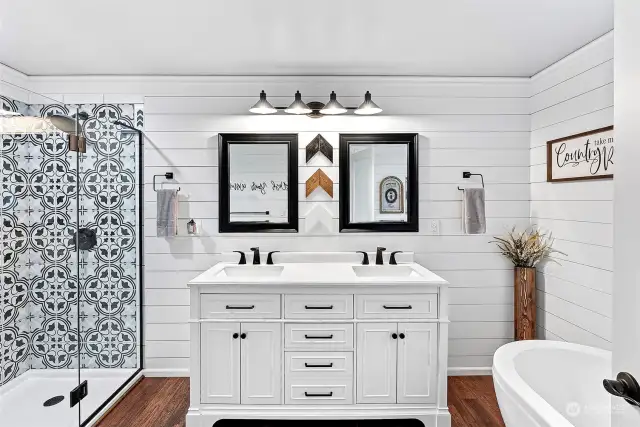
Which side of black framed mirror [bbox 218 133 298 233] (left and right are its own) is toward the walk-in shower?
right

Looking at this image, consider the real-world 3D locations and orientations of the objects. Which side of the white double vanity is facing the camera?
front

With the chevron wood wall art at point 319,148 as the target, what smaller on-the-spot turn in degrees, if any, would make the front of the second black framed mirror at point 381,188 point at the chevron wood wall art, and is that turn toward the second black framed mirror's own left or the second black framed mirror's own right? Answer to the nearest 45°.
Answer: approximately 90° to the second black framed mirror's own right

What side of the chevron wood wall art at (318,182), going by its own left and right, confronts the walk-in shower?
right

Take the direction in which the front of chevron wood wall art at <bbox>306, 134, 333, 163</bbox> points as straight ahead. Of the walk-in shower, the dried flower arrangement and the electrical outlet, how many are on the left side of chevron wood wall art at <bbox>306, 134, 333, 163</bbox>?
2

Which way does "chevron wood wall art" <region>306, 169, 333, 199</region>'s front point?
toward the camera

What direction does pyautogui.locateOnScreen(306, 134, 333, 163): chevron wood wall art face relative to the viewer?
toward the camera

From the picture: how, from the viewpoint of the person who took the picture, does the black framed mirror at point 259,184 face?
facing the viewer

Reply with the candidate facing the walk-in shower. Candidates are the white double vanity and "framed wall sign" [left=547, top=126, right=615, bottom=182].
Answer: the framed wall sign

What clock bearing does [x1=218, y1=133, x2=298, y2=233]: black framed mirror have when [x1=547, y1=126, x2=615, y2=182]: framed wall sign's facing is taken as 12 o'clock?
The black framed mirror is roughly at 1 o'clock from the framed wall sign.

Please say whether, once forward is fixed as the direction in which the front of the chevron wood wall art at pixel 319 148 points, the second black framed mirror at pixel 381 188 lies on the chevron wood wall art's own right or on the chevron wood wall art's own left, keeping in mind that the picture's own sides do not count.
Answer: on the chevron wood wall art's own left

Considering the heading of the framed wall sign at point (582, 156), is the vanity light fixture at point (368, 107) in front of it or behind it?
in front

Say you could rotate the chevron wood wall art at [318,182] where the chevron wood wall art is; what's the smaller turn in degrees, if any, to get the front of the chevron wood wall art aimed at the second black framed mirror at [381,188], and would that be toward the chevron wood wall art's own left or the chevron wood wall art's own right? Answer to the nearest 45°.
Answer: approximately 90° to the chevron wood wall art's own left
